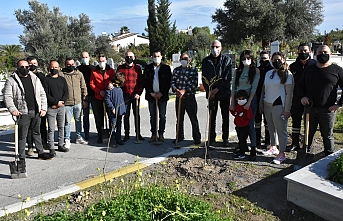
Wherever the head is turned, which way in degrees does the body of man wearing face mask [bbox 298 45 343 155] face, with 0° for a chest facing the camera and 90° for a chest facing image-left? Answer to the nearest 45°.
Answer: approximately 0°

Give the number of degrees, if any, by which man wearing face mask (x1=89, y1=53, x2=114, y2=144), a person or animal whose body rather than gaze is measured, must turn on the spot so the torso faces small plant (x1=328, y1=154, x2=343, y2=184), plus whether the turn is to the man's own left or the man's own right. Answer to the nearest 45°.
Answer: approximately 45° to the man's own left

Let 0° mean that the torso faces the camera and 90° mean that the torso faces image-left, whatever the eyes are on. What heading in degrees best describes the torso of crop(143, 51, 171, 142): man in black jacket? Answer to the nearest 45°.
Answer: approximately 0°

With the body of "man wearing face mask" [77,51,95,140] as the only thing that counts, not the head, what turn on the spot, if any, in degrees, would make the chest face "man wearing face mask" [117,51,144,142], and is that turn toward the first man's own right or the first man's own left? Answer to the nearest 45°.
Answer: approximately 45° to the first man's own left

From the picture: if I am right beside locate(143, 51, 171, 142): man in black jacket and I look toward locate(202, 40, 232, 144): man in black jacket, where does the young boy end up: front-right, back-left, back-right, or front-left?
back-right

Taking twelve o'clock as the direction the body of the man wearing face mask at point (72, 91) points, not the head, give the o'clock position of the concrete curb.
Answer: The concrete curb is roughly at 12 o'clock from the man wearing face mask.

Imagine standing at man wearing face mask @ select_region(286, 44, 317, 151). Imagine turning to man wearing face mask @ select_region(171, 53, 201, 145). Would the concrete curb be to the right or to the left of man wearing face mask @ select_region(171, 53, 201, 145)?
left
